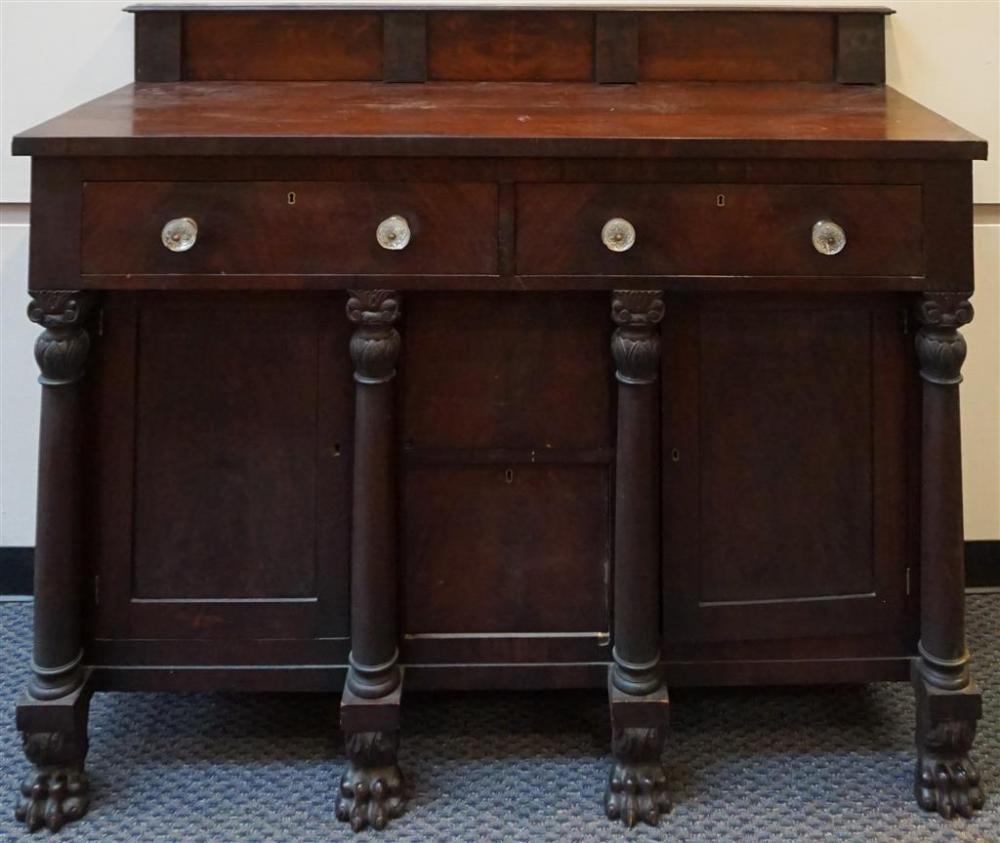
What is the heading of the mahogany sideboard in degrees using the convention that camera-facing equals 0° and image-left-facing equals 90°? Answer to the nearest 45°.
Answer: approximately 0°
